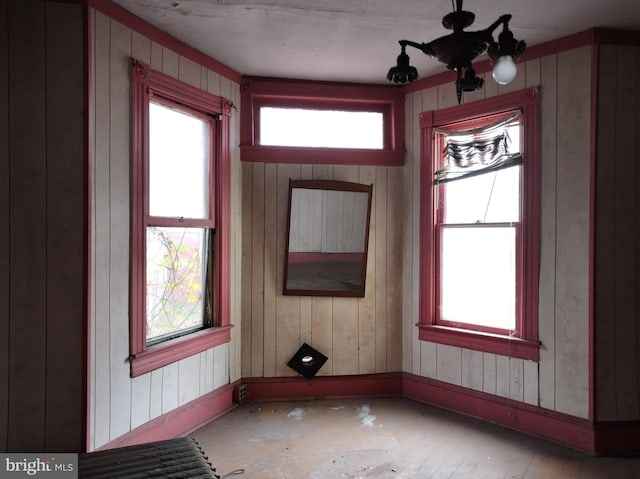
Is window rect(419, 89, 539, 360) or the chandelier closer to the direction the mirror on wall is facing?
the chandelier

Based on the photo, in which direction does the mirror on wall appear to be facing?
toward the camera

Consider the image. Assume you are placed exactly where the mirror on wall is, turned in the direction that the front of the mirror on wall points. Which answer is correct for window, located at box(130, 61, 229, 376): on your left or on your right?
on your right

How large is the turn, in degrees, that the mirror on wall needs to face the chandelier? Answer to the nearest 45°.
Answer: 0° — it already faces it

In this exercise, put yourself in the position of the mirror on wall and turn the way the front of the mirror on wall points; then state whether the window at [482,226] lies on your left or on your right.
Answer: on your left

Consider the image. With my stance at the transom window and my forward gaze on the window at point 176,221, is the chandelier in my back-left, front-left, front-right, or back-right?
front-left
